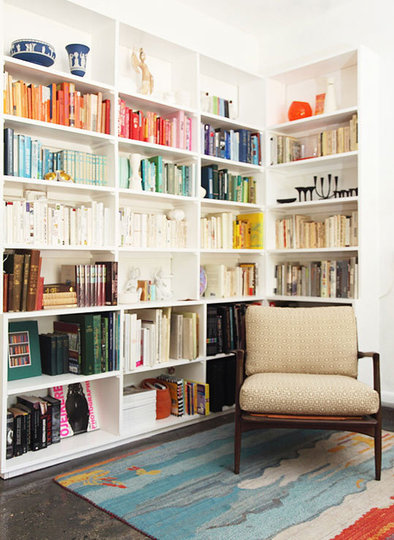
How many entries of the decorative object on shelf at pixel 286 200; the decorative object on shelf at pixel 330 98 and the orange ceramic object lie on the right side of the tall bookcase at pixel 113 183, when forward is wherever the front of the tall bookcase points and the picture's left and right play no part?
0

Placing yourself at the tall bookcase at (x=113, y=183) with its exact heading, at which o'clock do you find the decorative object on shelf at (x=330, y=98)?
The decorative object on shelf is roughly at 10 o'clock from the tall bookcase.

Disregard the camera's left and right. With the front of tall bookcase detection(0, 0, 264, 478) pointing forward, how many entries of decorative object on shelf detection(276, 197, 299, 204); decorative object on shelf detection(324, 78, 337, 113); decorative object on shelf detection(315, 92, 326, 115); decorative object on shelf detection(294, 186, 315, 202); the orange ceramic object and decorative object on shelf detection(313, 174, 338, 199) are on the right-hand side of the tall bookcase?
0

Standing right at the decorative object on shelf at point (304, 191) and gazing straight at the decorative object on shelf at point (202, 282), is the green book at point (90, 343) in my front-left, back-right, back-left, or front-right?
front-left

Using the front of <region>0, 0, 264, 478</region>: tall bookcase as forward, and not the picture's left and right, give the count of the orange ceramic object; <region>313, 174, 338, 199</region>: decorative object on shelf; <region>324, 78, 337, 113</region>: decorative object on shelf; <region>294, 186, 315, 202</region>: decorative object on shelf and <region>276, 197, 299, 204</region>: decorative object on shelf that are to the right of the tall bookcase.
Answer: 0

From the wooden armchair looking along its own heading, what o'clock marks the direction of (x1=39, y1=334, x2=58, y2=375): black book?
The black book is roughly at 3 o'clock from the wooden armchair.

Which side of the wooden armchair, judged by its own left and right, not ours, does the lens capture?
front

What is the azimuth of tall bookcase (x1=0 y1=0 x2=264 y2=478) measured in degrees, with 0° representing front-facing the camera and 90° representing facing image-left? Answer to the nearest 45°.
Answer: approximately 315°

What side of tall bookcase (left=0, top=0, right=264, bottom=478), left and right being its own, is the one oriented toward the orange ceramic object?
left

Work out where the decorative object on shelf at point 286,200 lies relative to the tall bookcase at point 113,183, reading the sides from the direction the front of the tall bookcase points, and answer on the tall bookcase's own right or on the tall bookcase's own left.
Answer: on the tall bookcase's own left

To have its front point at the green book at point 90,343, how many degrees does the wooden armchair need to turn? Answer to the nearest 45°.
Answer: approximately 90° to its right

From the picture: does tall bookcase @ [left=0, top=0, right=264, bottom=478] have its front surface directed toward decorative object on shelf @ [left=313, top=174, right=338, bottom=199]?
no

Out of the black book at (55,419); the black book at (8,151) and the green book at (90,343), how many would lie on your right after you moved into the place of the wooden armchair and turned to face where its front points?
3

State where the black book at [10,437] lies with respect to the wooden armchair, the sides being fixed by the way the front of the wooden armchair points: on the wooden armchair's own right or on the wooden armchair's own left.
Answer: on the wooden armchair's own right

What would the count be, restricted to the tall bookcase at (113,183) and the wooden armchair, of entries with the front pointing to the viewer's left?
0

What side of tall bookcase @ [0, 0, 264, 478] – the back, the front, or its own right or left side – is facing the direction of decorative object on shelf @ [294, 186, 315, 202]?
left
